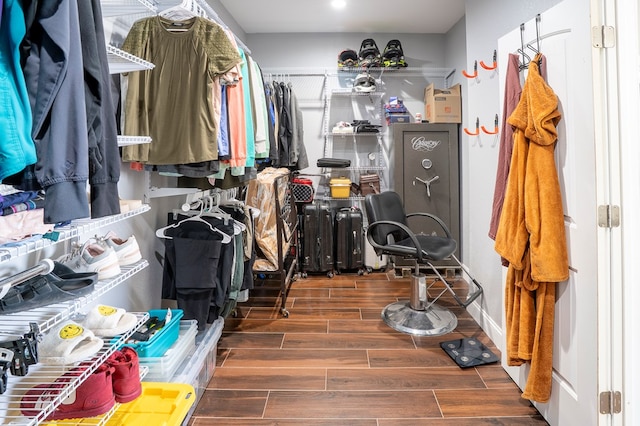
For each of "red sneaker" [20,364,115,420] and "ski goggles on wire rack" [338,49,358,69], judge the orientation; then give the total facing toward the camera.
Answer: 1

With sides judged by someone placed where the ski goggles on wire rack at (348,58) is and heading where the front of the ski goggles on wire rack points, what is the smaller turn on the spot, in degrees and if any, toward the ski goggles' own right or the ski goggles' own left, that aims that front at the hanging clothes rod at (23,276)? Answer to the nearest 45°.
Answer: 0° — it already faces it

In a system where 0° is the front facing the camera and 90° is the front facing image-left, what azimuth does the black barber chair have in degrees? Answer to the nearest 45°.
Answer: approximately 315°

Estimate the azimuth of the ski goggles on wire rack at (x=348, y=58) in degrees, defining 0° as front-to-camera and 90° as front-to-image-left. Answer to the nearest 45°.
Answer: approximately 0°

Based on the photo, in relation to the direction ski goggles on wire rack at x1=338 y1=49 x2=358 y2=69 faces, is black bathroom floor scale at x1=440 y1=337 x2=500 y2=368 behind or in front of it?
in front

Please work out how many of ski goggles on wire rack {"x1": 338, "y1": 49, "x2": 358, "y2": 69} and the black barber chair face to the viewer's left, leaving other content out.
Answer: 0

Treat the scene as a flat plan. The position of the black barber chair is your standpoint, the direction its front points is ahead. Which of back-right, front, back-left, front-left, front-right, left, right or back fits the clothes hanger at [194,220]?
right

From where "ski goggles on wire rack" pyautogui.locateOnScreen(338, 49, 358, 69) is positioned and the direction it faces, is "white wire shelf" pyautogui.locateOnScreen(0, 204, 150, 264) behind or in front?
in front
